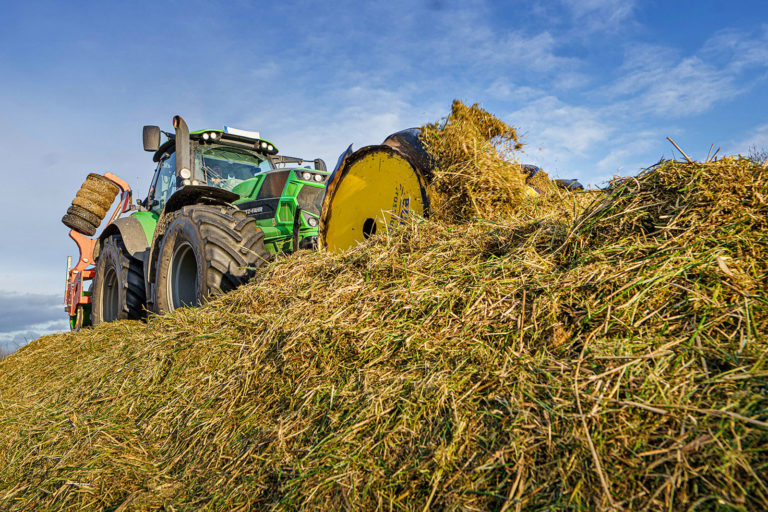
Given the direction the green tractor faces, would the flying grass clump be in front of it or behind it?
in front
